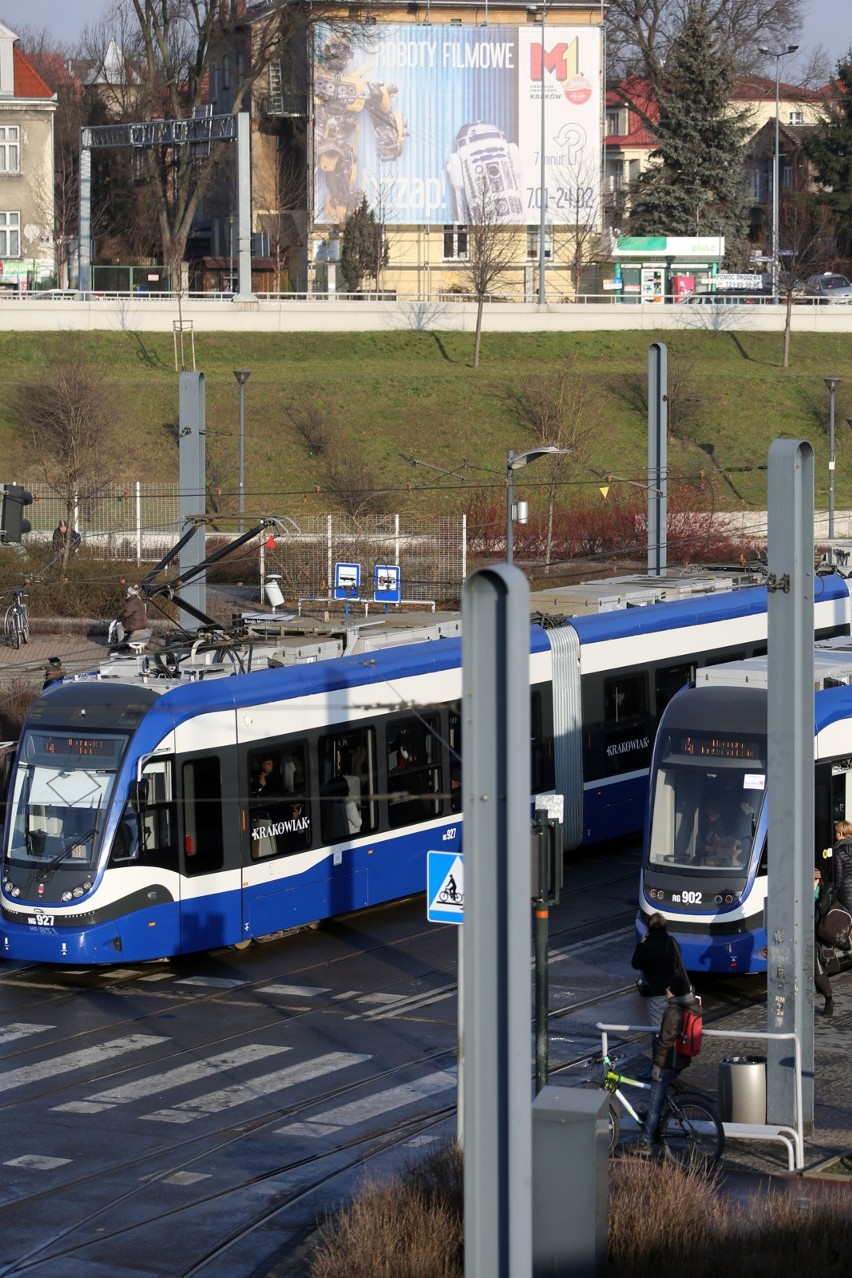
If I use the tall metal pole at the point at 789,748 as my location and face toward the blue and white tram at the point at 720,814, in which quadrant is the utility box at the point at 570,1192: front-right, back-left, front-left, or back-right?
back-left

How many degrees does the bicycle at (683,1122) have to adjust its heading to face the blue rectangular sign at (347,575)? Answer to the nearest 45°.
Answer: approximately 45° to its right

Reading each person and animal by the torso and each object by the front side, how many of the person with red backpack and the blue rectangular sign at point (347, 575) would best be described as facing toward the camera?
1

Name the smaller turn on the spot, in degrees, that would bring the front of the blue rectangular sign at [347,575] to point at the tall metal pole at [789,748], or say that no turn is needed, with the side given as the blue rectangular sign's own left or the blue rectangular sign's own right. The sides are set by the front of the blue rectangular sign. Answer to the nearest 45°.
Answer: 0° — it already faces it

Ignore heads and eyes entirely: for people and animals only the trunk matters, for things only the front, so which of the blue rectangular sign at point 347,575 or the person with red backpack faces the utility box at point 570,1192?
the blue rectangular sign

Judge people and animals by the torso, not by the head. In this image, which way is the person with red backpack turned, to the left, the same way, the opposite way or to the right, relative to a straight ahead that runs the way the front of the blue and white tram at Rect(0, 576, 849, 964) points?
to the right

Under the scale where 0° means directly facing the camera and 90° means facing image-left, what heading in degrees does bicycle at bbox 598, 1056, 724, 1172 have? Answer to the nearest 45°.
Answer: approximately 135°

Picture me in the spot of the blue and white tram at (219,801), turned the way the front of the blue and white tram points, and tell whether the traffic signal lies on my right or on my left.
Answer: on my right

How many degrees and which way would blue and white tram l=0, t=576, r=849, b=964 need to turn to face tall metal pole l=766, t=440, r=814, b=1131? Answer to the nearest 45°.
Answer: approximately 90° to its left

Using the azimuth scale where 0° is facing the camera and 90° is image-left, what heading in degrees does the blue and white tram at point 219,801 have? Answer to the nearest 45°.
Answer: approximately 45°
